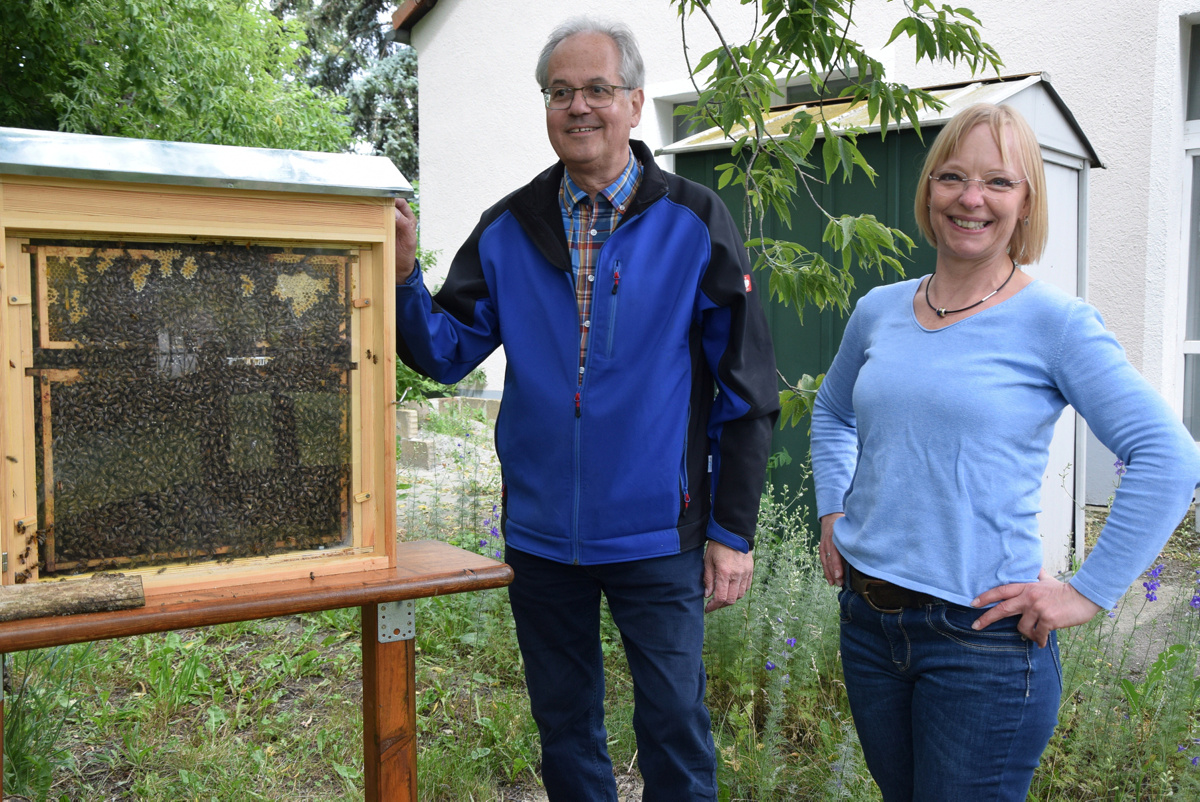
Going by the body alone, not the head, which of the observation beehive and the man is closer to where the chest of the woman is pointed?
the observation beehive

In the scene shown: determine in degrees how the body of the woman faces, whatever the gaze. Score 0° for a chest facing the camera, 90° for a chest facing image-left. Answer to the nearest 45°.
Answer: approximately 45°

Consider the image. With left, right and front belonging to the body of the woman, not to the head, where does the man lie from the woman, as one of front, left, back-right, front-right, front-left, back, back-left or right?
front-right
